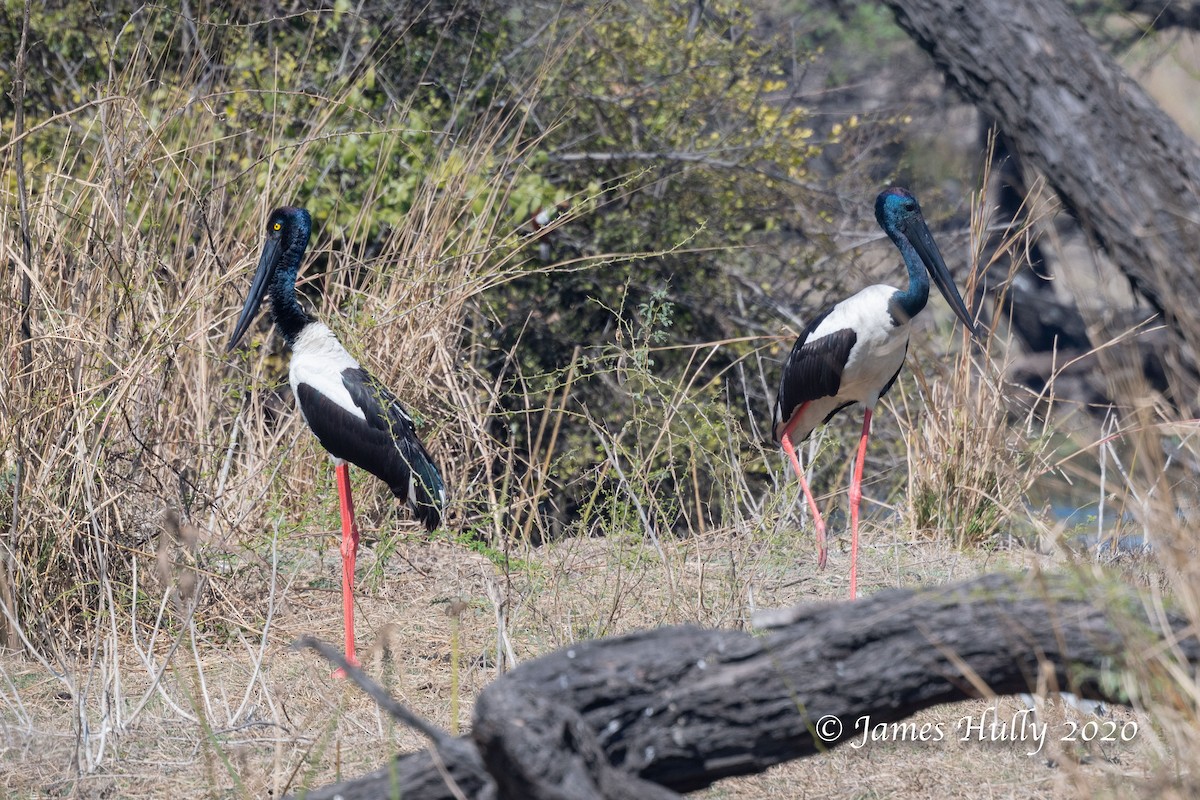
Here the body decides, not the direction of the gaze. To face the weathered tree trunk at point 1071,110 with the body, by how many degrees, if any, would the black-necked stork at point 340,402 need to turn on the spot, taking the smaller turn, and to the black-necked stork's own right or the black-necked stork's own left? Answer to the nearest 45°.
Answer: approximately 180°

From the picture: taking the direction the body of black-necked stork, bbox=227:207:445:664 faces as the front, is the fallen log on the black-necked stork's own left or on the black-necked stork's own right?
on the black-necked stork's own left

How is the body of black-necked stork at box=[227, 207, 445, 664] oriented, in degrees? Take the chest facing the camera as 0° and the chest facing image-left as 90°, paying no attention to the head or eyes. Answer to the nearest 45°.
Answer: approximately 90°

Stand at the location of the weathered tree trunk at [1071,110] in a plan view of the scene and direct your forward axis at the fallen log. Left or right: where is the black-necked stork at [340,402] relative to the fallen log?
right

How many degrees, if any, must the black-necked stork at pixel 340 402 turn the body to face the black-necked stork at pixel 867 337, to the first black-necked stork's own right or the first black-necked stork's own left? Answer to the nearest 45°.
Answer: approximately 180°

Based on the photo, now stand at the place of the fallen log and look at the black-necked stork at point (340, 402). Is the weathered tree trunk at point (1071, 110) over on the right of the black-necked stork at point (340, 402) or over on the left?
right
